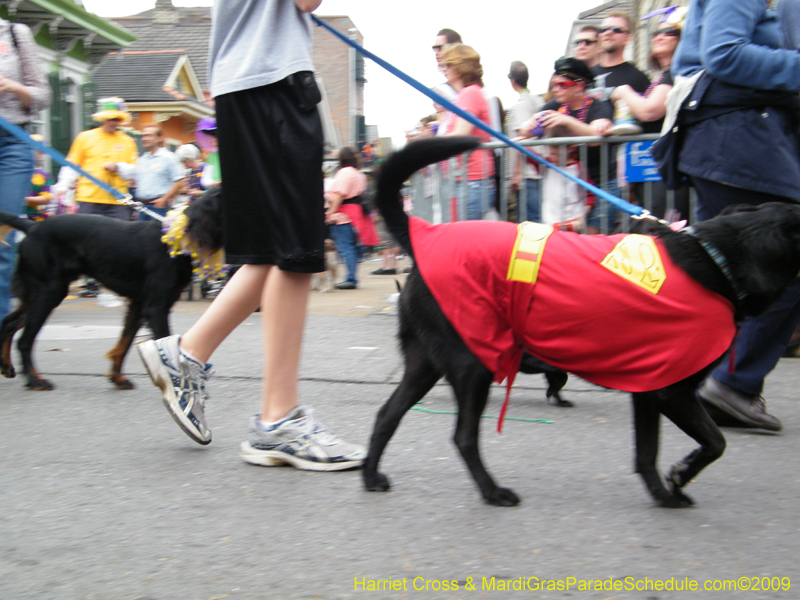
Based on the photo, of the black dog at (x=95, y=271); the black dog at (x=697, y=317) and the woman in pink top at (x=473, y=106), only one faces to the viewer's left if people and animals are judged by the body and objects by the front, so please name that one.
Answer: the woman in pink top

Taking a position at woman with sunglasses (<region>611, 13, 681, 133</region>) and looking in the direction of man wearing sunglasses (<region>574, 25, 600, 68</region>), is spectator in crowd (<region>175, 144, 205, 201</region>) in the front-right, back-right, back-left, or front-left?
front-left

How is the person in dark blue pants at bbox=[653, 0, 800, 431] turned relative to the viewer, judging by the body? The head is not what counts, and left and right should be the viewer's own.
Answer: facing to the right of the viewer

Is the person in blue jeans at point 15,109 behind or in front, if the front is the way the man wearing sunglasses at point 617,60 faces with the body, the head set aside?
in front

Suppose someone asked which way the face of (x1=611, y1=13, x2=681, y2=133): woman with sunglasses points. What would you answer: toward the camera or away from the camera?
toward the camera

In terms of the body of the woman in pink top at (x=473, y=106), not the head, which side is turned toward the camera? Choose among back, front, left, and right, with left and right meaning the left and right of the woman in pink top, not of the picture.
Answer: left

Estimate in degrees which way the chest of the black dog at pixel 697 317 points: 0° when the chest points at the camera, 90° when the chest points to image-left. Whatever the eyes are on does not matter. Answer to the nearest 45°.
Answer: approximately 270°

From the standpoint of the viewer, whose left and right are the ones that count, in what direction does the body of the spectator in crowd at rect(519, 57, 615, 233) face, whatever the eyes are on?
facing the viewer and to the left of the viewer

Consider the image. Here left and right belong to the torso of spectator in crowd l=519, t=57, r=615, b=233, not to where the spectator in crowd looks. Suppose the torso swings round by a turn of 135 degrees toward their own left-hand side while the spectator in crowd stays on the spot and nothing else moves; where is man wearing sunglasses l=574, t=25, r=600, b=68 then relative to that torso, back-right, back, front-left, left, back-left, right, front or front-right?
left

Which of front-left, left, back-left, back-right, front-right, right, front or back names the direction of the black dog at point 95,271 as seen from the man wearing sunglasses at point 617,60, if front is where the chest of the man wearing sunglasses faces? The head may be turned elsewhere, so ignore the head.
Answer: front

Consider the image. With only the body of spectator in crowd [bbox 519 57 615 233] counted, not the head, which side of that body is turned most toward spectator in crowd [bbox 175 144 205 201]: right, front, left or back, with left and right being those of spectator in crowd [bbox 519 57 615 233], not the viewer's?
right

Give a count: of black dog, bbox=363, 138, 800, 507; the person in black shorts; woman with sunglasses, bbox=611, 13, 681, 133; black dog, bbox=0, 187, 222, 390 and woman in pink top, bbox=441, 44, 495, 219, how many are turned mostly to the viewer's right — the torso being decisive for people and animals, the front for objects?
3

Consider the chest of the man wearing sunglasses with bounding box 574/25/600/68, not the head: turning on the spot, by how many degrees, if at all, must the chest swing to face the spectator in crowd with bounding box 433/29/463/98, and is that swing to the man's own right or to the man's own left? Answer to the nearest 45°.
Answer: approximately 45° to the man's own right

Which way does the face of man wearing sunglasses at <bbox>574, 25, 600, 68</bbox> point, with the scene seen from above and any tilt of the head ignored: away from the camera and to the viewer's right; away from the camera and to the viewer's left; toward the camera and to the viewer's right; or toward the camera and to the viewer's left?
toward the camera and to the viewer's left

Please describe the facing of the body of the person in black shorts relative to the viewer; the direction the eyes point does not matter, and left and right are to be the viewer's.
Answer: facing to the right of the viewer

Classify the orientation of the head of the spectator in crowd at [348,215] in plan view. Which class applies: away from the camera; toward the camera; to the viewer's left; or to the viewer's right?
away from the camera
